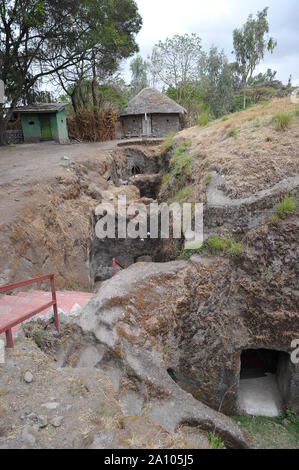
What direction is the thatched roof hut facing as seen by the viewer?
toward the camera

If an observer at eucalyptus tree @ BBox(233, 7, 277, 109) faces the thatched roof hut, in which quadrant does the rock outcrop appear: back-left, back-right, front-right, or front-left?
front-left

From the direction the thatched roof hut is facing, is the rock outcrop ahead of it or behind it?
ahead

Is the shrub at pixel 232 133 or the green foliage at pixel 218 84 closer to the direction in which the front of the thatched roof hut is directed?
the shrub

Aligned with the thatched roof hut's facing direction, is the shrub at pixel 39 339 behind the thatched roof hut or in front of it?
in front

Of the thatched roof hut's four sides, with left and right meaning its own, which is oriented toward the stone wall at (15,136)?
right

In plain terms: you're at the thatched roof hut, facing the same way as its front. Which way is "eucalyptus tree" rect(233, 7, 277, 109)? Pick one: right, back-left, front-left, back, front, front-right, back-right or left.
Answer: back-left

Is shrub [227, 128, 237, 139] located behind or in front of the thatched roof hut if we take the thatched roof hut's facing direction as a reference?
in front

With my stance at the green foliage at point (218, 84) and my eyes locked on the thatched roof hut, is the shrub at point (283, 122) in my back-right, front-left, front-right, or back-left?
front-left
